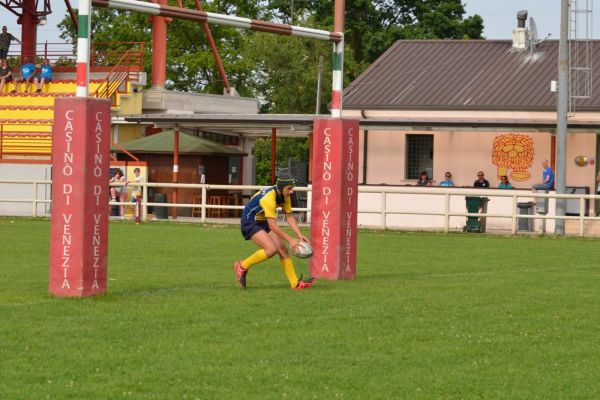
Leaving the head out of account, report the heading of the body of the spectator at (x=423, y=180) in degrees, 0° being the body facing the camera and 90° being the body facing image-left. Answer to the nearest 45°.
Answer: approximately 0°

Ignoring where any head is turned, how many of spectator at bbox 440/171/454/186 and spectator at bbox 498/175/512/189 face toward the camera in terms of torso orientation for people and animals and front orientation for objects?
2

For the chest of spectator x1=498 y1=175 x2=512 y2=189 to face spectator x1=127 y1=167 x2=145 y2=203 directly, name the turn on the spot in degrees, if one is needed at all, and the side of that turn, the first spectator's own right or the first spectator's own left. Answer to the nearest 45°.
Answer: approximately 90° to the first spectator's own right

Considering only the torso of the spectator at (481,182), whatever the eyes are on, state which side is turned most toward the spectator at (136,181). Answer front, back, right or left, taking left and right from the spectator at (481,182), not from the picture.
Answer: right

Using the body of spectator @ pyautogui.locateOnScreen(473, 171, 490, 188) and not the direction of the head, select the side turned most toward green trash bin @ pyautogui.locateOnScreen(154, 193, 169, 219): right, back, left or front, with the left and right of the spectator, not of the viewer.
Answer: right
